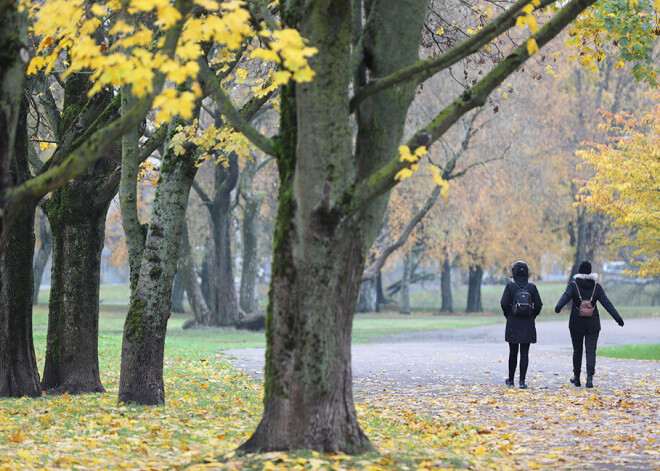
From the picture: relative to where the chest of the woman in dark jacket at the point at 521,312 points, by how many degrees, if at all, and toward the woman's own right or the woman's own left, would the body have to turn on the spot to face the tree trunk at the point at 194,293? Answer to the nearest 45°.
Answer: approximately 45° to the woman's own left

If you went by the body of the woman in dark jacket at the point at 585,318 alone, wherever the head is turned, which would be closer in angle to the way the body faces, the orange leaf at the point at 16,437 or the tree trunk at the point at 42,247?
the tree trunk

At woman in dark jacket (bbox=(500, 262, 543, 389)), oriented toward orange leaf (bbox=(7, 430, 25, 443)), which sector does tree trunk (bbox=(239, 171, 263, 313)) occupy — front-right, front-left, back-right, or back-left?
back-right

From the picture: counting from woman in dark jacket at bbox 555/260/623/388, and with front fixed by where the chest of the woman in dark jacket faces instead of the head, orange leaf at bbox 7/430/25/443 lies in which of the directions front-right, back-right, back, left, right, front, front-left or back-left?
back-left

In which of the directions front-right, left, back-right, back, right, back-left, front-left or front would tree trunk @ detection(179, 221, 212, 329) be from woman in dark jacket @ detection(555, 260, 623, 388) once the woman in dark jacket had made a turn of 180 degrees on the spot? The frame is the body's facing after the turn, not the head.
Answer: back-right

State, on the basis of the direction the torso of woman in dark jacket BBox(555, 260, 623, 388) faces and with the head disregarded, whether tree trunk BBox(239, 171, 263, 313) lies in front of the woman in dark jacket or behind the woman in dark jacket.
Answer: in front

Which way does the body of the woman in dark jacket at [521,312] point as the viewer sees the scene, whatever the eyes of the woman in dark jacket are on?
away from the camera

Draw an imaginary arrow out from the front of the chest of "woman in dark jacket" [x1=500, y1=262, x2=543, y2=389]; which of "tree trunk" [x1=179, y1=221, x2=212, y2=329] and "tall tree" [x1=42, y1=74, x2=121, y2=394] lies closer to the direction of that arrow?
the tree trunk

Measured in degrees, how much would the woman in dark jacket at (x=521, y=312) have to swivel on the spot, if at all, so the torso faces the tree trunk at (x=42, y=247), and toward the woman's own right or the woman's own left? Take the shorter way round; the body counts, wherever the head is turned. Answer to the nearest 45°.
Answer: approximately 45° to the woman's own left

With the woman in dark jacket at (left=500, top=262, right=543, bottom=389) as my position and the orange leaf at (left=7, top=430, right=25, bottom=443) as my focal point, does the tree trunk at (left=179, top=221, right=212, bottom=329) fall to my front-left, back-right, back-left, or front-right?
back-right

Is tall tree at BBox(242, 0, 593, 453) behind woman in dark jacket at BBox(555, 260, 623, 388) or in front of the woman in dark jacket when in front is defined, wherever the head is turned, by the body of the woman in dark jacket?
behind

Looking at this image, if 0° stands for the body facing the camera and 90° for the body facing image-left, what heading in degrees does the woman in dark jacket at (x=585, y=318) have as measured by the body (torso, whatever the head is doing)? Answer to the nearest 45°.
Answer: approximately 180°

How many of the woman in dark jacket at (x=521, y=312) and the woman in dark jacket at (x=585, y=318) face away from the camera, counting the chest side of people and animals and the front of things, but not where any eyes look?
2

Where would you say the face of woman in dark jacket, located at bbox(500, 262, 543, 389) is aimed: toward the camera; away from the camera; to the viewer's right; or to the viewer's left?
away from the camera
